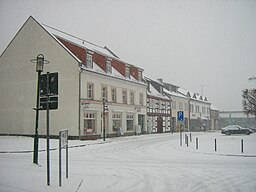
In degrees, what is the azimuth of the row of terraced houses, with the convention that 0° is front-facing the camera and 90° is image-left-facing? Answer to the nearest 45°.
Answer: approximately 315°

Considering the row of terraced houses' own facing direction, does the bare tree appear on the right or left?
on its left
